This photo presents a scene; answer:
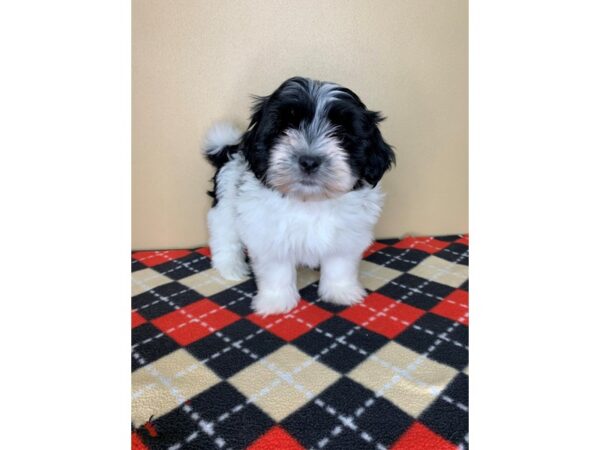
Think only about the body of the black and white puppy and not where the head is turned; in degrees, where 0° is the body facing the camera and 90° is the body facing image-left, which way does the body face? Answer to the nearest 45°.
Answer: approximately 315°
